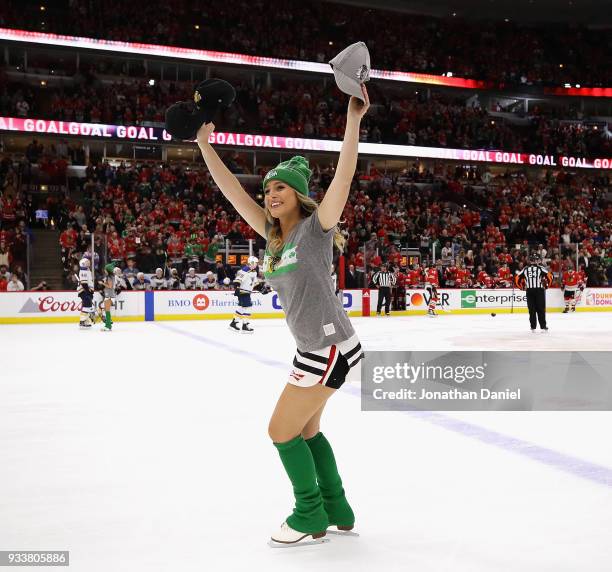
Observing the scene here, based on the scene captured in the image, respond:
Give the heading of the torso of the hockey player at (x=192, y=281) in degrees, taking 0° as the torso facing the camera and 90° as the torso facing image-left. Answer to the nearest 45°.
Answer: approximately 0°

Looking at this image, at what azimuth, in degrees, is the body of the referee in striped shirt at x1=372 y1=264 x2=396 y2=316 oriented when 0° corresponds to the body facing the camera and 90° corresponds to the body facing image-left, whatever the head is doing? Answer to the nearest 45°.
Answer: approximately 0°

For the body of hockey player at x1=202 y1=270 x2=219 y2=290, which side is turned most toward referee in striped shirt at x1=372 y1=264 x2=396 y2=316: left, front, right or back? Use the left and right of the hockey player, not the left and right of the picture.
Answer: left
